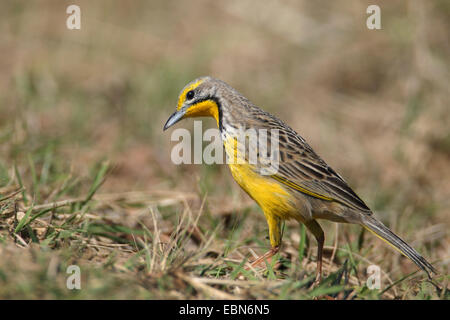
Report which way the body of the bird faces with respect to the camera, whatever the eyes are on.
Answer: to the viewer's left
